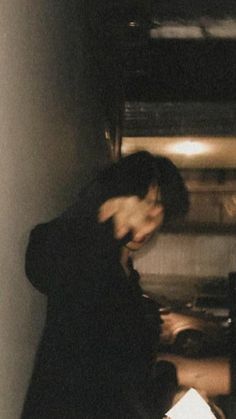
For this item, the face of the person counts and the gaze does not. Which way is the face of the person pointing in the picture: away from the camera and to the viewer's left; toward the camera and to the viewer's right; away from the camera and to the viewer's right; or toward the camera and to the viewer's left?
toward the camera and to the viewer's right

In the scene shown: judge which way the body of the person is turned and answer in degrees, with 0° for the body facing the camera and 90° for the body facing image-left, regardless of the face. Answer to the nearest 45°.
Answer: approximately 270°
